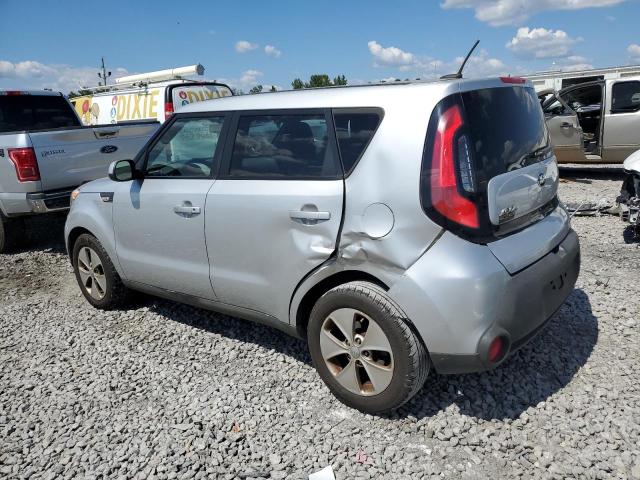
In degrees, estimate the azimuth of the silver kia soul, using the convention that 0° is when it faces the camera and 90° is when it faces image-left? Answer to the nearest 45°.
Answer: approximately 135°

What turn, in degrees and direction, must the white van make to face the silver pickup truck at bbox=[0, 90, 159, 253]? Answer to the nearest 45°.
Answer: approximately 135° to its left

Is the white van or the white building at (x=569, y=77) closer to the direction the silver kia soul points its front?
the white van

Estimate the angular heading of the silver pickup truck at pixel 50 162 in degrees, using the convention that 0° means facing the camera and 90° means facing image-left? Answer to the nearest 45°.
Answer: approximately 135°

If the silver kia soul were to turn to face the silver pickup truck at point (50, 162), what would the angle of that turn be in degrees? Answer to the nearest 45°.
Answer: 0° — it already faces it

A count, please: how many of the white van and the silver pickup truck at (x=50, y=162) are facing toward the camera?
0

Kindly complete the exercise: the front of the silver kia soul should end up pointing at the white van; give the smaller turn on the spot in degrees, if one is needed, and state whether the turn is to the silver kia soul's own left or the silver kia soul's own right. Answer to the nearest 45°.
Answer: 0° — it already faces it

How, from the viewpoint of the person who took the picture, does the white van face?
facing away from the viewer and to the left of the viewer

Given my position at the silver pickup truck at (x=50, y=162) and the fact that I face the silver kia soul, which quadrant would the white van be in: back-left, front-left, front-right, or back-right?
back-left

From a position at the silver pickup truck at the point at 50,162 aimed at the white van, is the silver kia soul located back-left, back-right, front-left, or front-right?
back-right

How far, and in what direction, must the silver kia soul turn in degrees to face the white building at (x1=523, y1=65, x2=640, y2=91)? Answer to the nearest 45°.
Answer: approximately 90° to its right

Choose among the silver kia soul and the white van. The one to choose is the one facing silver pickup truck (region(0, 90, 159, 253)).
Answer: the silver kia soul

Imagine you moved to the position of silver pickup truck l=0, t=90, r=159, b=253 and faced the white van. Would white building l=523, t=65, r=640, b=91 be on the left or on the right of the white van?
right

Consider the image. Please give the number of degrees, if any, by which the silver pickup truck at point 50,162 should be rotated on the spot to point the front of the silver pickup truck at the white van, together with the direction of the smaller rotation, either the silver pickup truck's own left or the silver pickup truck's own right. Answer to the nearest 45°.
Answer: approximately 45° to the silver pickup truck's own right
